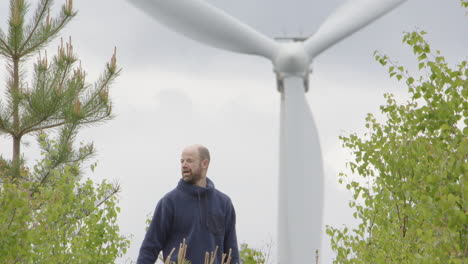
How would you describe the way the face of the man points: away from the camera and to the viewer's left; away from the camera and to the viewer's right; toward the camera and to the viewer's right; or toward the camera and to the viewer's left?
toward the camera and to the viewer's left

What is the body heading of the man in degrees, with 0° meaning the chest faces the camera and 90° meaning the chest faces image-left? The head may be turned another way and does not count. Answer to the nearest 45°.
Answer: approximately 0°
